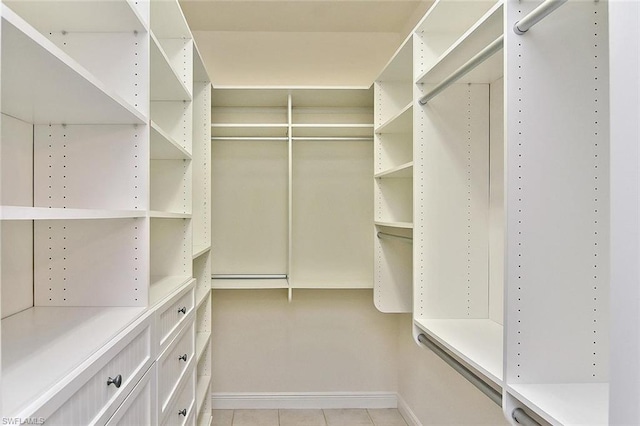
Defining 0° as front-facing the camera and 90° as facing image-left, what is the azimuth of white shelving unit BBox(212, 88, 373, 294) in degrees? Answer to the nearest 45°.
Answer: approximately 0°

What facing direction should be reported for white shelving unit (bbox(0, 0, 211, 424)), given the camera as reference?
facing to the right of the viewer

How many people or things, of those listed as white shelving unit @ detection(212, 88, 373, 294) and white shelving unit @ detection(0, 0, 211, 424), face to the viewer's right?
1

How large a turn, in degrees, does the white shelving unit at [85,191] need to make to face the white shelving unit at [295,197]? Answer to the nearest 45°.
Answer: approximately 45° to its left
